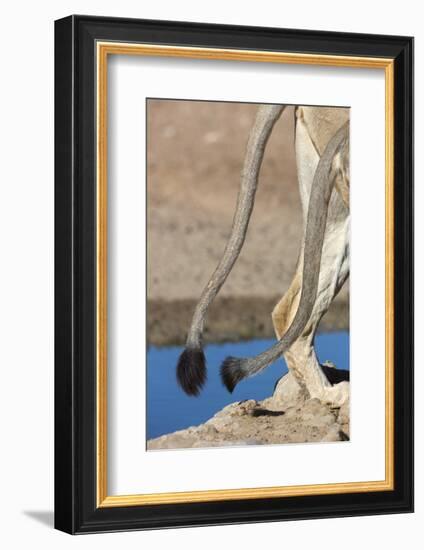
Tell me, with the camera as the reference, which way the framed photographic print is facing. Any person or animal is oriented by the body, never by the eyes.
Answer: facing the viewer and to the right of the viewer
